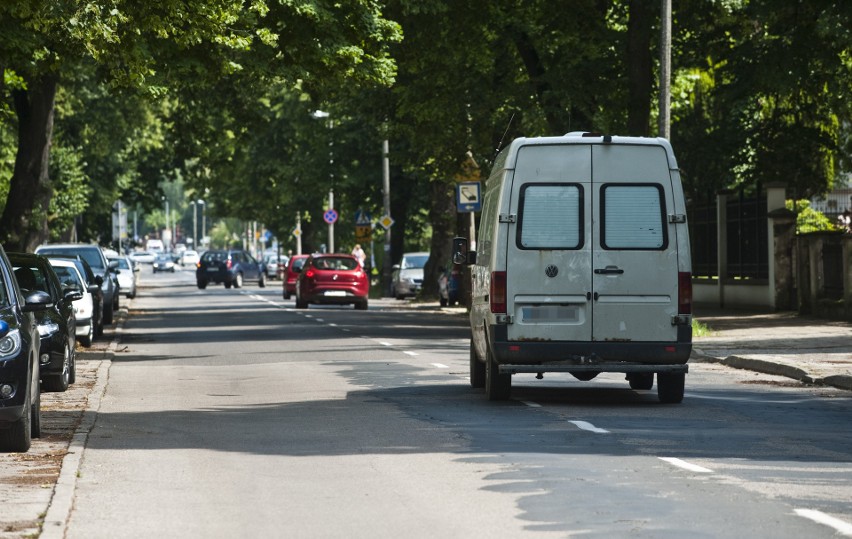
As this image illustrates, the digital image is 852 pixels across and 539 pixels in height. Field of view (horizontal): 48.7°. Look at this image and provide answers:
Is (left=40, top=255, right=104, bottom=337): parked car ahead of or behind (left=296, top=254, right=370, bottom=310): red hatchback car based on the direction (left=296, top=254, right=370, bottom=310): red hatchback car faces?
behind

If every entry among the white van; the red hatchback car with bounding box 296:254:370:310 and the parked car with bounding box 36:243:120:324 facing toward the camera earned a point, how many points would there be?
1

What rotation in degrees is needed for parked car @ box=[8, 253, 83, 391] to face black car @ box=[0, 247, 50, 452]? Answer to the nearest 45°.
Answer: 0° — it already faces it

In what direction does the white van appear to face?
away from the camera

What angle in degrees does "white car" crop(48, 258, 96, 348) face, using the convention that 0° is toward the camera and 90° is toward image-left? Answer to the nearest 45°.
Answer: approximately 0°

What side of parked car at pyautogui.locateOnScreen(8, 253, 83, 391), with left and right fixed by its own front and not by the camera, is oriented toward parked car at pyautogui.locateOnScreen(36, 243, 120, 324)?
back
